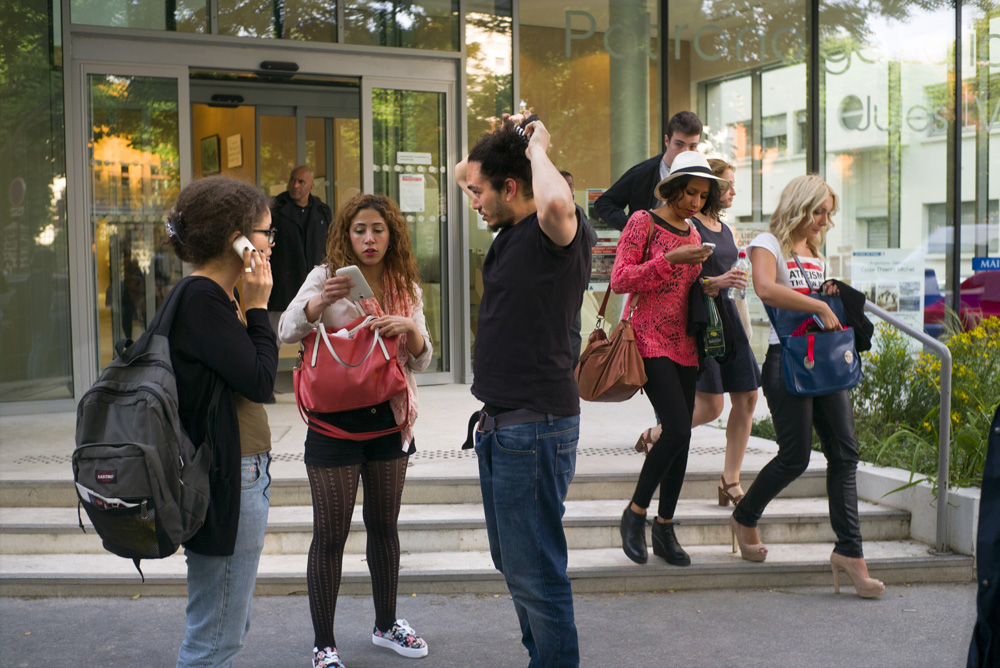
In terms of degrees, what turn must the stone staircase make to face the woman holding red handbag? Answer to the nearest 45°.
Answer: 0° — it already faces them

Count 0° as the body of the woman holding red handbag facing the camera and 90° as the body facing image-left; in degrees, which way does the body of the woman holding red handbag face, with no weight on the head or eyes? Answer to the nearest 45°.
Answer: approximately 0°

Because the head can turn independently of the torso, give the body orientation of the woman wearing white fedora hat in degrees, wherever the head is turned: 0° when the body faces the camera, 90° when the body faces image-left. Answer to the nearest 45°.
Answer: approximately 315°

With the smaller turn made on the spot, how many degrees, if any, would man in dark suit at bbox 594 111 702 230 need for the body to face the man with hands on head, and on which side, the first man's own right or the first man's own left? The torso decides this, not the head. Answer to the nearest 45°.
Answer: approximately 45° to the first man's own right

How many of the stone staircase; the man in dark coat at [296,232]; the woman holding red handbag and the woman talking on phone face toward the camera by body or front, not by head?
3

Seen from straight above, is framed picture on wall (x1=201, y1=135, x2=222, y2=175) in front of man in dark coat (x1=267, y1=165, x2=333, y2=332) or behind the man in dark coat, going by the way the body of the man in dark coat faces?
behind

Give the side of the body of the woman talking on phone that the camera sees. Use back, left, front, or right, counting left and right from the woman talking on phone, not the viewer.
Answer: right

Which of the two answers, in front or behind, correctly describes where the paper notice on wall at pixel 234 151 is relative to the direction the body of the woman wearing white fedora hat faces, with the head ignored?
behind

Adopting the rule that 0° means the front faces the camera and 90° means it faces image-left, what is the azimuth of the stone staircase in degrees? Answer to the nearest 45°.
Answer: approximately 0°
